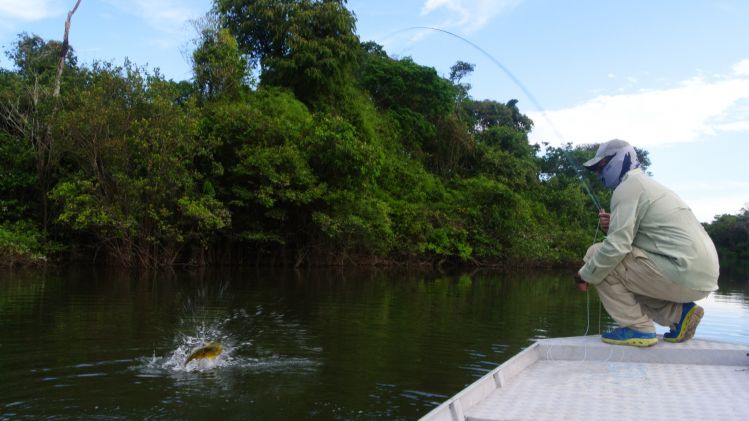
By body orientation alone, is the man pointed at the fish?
yes

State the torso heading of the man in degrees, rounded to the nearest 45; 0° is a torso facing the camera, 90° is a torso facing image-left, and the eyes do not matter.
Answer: approximately 90°

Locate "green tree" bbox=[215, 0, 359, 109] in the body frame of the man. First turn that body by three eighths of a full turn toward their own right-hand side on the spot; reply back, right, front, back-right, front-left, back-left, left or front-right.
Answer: left

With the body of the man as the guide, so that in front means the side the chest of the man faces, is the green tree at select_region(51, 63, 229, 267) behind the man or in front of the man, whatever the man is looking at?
in front

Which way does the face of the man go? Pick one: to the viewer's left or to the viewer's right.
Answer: to the viewer's left
